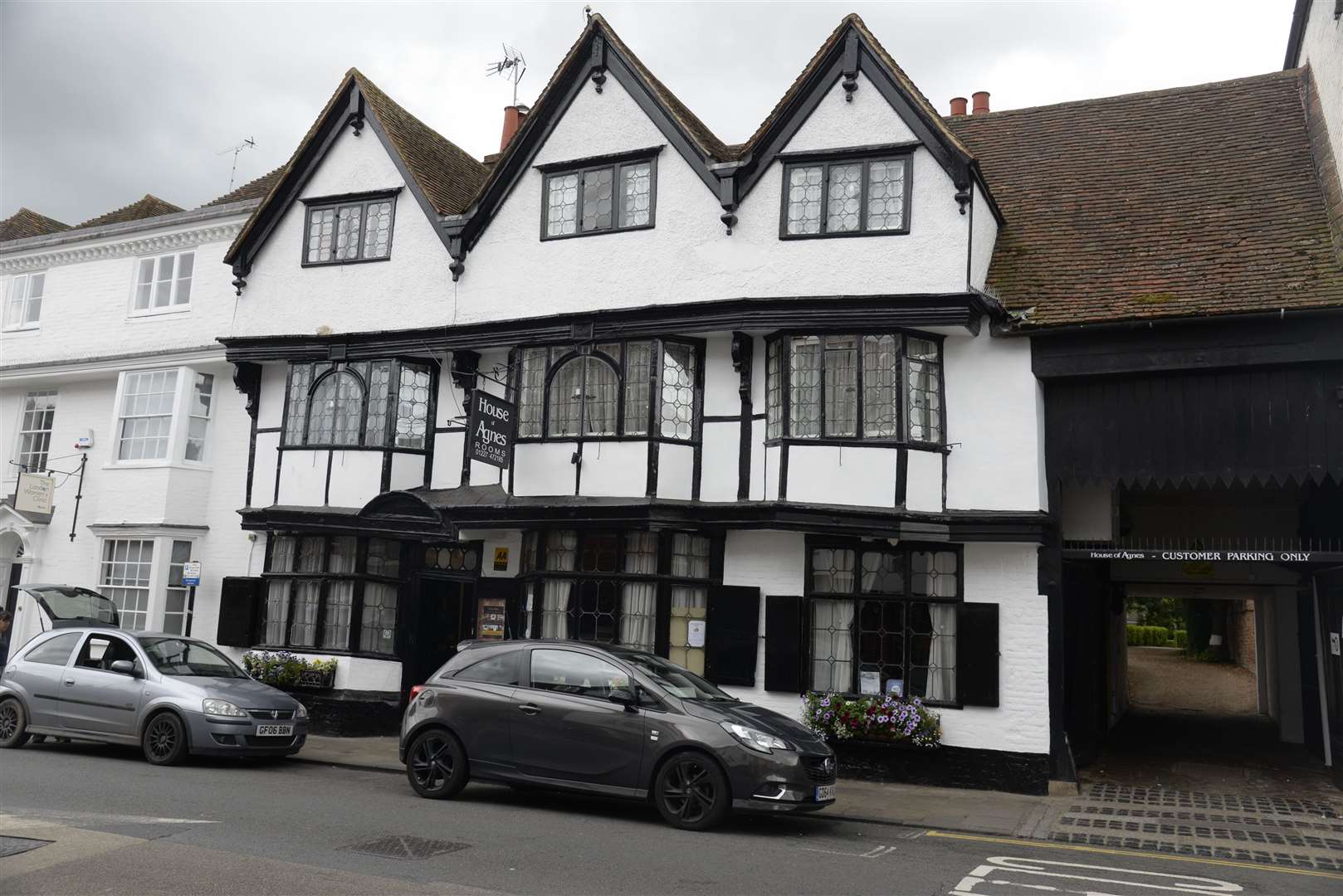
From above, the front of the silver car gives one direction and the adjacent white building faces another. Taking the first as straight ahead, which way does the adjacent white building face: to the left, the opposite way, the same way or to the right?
to the right

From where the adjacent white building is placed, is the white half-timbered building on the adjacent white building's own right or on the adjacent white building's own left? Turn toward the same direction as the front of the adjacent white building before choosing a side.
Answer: on the adjacent white building's own left

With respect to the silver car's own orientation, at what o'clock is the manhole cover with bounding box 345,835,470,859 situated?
The manhole cover is roughly at 1 o'clock from the silver car.

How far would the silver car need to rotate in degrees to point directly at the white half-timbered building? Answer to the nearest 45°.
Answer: approximately 45° to its left

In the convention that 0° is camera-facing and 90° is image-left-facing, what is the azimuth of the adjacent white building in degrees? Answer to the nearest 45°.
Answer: approximately 45°

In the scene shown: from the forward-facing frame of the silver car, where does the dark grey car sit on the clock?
The dark grey car is roughly at 12 o'clock from the silver car.

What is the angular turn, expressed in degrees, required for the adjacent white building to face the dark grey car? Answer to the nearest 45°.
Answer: approximately 45° to its left

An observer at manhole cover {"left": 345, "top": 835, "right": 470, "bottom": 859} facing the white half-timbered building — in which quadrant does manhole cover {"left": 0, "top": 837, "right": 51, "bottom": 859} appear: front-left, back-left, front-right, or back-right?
back-left
